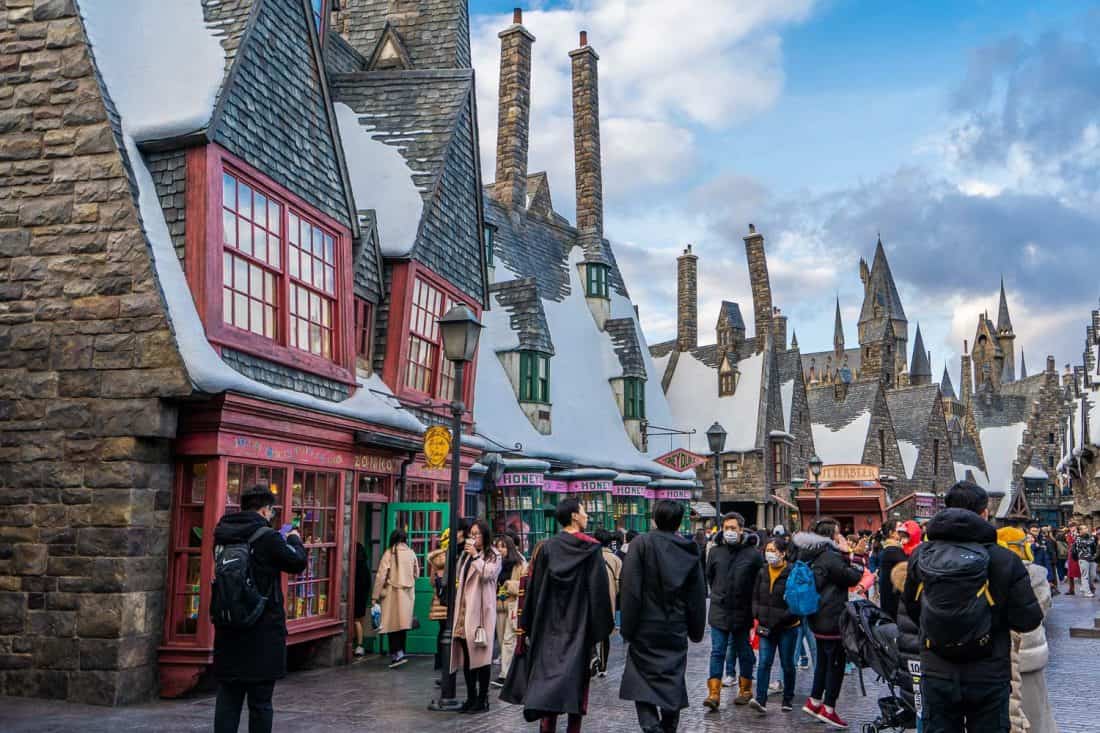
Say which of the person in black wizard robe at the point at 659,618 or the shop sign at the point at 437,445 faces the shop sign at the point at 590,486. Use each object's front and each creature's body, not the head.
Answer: the person in black wizard robe

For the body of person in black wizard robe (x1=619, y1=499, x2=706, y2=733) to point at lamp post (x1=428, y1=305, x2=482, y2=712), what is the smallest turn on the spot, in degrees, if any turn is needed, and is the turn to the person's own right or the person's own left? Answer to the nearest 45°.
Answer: approximately 45° to the person's own left

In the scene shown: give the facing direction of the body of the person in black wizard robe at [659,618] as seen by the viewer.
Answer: away from the camera

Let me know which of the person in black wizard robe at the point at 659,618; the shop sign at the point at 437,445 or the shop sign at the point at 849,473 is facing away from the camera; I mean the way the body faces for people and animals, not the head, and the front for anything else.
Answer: the person in black wizard robe

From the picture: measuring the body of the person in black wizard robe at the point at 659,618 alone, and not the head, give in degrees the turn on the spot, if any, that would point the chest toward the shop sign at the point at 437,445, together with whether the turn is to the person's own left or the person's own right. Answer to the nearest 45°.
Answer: approximately 45° to the person's own left

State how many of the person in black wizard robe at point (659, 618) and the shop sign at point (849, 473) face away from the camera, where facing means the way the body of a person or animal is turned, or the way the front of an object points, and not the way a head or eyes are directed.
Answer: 1

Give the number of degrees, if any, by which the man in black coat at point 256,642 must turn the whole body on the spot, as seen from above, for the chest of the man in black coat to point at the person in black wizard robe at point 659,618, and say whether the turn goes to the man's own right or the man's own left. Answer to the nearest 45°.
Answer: approximately 45° to the man's own right

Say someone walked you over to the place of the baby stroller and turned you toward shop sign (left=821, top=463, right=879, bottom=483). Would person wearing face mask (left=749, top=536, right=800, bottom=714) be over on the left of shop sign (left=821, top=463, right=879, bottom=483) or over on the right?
left

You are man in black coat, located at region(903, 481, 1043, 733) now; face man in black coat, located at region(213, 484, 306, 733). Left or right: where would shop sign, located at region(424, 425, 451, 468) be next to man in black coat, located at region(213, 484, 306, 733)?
right

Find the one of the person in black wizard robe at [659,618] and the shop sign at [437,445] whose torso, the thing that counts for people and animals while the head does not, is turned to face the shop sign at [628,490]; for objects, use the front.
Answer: the person in black wizard robe

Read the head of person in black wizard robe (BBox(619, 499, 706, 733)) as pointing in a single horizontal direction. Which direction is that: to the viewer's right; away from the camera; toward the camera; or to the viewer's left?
away from the camera

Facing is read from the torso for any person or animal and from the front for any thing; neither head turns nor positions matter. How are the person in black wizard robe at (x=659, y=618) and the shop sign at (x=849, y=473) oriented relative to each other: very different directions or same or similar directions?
very different directions

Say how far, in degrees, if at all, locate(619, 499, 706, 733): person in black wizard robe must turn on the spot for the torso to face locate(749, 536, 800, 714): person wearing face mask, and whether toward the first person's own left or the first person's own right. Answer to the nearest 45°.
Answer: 0° — they already face them
